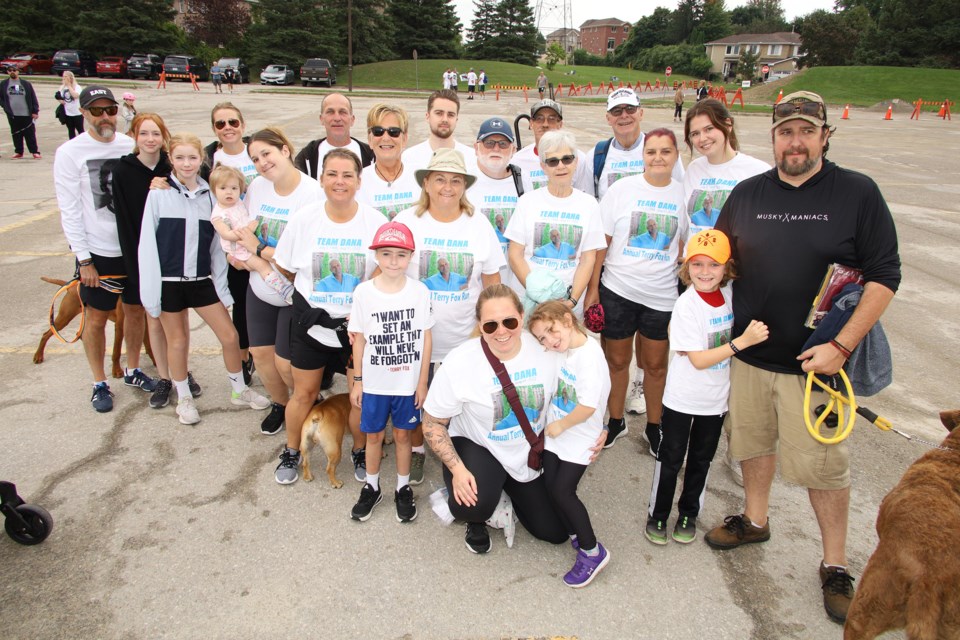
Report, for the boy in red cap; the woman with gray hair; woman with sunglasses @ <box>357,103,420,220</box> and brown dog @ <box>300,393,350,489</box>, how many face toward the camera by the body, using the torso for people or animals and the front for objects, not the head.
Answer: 3

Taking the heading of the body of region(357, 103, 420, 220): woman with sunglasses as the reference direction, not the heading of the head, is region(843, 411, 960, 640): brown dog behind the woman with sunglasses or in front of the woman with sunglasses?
in front

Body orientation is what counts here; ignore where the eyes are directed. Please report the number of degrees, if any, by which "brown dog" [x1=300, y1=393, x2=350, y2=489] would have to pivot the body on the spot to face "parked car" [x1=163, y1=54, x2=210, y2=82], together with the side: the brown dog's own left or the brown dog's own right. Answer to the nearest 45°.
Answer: approximately 45° to the brown dog's own left

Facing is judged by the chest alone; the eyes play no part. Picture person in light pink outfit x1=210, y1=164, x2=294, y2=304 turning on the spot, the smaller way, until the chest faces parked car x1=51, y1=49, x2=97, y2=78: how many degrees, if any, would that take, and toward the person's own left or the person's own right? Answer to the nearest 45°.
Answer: approximately 135° to the person's own left

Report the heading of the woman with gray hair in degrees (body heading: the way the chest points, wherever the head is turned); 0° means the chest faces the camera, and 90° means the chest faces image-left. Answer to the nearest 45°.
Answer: approximately 0°

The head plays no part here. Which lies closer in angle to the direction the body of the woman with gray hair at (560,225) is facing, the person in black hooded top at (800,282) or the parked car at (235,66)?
the person in black hooded top

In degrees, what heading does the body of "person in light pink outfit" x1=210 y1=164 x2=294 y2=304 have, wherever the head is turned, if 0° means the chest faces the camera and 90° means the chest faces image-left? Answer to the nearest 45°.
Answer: approximately 315°

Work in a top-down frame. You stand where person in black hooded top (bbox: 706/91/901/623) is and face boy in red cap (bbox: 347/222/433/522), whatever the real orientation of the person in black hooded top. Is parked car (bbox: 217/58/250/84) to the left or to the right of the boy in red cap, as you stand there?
right
